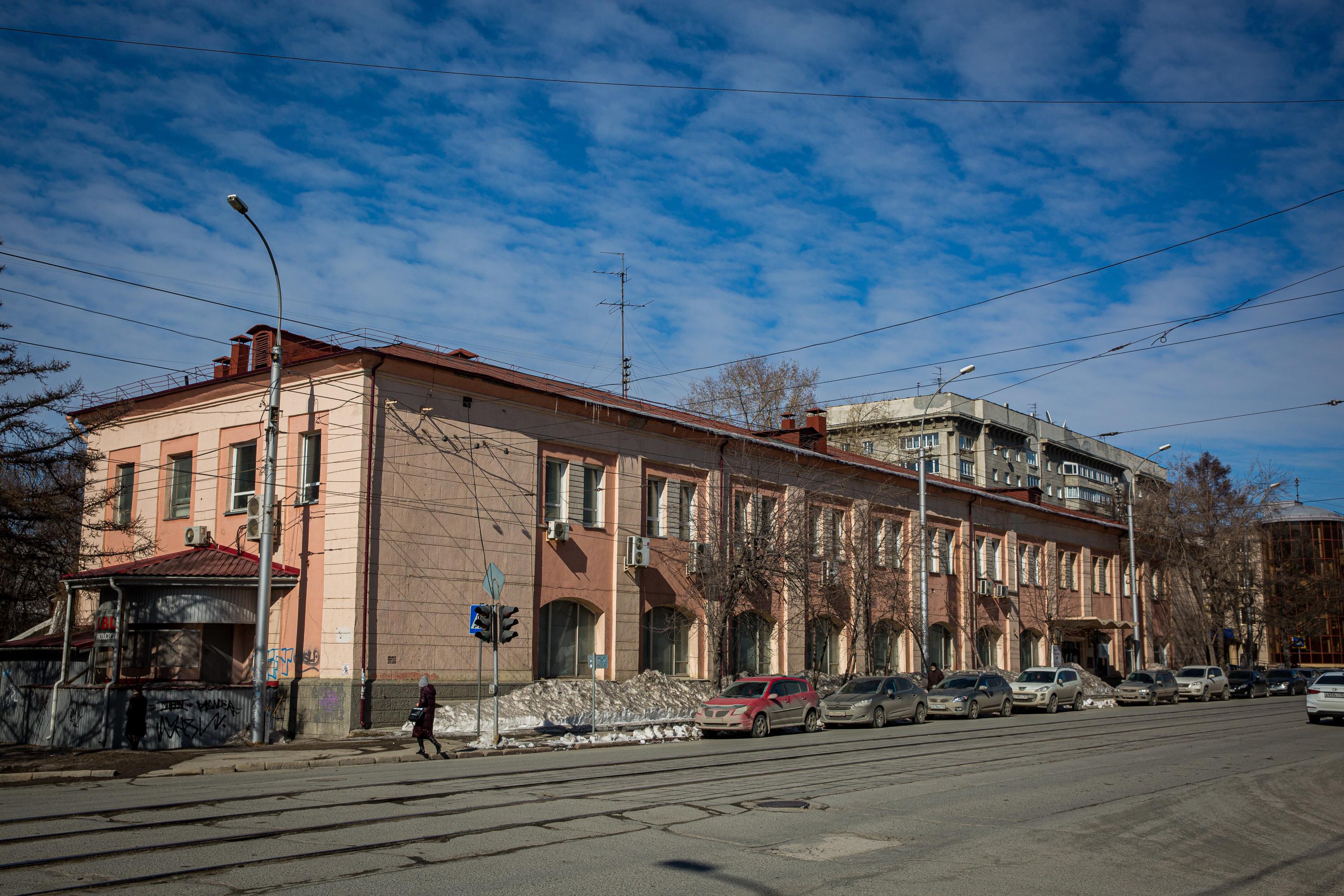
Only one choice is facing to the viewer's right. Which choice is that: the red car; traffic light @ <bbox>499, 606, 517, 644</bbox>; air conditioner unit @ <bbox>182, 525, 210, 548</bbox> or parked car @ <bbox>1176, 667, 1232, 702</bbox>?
the traffic light

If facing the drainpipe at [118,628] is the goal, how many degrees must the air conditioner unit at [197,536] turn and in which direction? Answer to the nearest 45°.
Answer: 0° — it already faces it

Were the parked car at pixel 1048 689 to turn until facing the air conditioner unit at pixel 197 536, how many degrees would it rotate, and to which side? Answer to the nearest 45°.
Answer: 0° — it already faces it

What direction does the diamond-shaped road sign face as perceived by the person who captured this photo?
facing away from the viewer and to the right of the viewer

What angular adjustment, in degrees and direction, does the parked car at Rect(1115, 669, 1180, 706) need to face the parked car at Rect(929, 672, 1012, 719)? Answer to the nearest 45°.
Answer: approximately 45° to its left

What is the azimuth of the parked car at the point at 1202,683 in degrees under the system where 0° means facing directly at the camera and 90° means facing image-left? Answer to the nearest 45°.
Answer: approximately 45°

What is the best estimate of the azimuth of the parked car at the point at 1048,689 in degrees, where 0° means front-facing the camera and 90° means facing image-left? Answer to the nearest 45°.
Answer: approximately 45°

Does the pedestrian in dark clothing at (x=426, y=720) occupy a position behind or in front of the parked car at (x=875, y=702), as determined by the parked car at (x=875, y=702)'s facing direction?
in front
